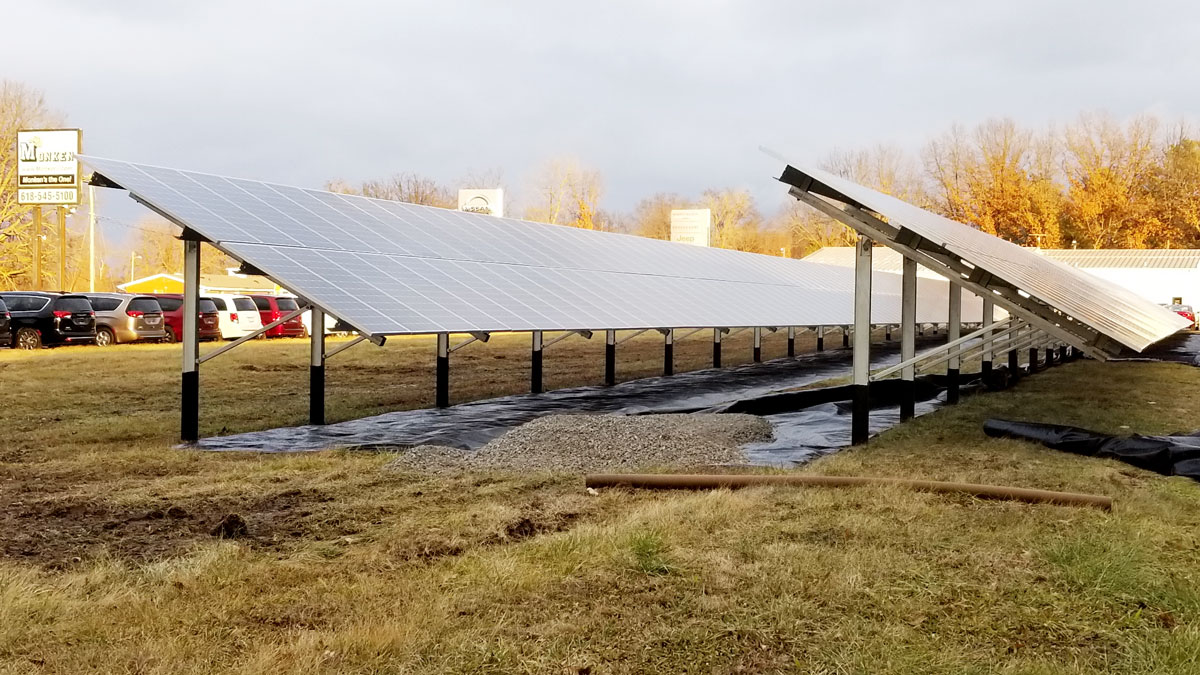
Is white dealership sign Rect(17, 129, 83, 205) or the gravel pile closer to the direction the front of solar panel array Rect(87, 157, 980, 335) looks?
the gravel pile

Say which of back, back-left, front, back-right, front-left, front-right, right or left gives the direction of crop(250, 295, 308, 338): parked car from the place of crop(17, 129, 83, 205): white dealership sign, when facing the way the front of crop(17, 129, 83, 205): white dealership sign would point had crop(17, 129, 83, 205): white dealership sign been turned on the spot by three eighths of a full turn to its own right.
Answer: back

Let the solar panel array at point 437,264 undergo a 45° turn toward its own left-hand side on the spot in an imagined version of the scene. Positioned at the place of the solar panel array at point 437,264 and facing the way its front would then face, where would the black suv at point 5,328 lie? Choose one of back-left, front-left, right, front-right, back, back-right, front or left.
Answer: back-left

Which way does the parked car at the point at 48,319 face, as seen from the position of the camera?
facing away from the viewer and to the left of the viewer

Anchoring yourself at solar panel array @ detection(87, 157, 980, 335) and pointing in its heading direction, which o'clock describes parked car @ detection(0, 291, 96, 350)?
The parked car is roughly at 6 o'clock from the solar panel array.

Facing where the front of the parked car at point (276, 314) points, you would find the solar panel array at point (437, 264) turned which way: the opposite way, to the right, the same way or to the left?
the opposite way

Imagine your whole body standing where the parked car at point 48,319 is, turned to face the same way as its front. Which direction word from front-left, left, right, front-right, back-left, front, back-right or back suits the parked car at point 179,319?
right

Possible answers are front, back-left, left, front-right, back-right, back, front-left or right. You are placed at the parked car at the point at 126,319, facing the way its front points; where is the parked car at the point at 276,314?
right

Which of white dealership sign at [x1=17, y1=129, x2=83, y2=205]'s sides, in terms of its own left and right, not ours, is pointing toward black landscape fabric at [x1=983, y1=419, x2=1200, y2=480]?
front

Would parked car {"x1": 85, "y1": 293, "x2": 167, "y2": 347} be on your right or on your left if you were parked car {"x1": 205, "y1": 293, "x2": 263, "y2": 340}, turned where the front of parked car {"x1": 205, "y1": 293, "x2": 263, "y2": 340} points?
on your left

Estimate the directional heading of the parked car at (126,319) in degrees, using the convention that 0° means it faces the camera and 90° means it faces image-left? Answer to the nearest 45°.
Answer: approximately 135°

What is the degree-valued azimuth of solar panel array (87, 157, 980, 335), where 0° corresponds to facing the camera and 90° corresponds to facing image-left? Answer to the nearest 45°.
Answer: approximately 315°
